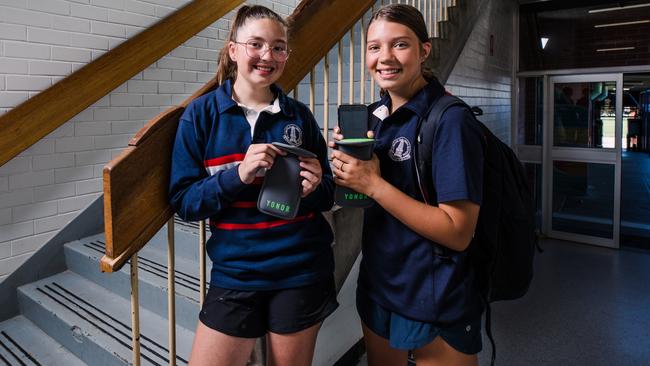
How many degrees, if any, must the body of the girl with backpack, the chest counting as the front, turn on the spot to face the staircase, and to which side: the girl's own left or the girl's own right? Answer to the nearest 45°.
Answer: approximately 90° to the girl's own right

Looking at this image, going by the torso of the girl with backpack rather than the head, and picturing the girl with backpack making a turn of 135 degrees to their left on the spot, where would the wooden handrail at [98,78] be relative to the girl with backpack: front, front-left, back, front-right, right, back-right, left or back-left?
back-left

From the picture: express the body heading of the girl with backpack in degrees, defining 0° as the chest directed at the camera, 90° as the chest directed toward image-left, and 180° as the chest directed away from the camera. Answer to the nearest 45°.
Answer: approximately 45°

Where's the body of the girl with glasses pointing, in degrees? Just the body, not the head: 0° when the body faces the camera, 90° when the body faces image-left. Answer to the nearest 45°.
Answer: approximately 0°
